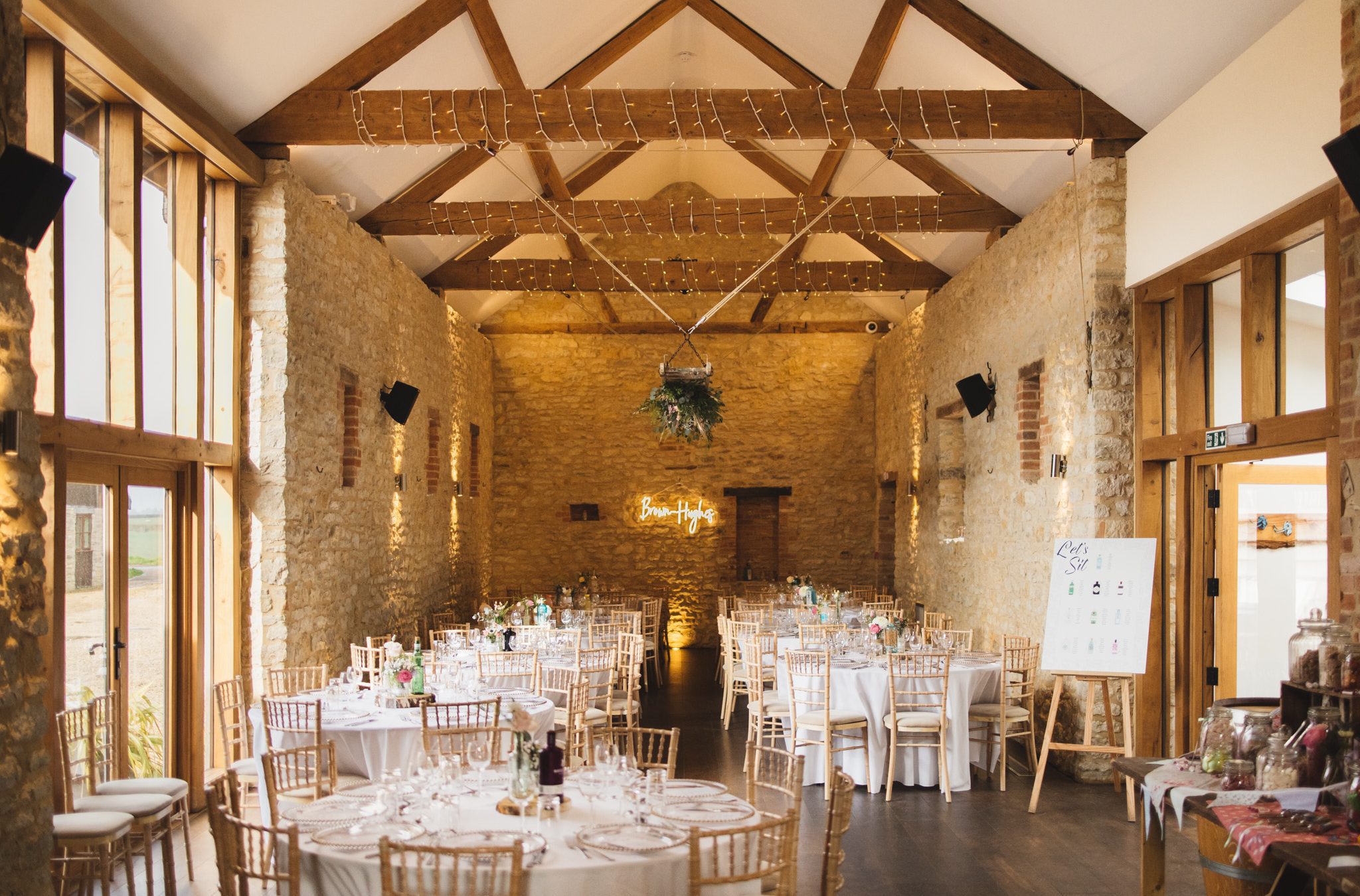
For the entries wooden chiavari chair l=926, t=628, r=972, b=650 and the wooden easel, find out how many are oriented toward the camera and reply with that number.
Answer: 2

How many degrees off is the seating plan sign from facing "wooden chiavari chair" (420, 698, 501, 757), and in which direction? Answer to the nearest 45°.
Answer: approximately 45° to its right

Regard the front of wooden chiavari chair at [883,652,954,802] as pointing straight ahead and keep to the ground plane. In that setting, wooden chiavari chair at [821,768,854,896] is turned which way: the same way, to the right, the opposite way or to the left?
to the left

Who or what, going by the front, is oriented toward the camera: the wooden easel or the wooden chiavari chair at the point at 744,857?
the wooden easel

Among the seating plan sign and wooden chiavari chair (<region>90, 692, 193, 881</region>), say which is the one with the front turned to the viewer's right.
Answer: the wooden chiavari chair

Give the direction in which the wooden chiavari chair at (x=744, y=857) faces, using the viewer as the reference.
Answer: facing away from the viewer and to the left of the viewer

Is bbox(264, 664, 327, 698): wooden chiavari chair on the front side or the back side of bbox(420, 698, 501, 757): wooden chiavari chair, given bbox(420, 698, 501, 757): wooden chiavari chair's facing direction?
on the front side

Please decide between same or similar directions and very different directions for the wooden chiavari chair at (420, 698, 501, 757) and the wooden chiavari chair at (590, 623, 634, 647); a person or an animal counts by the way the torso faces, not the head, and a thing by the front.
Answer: same or similar directions

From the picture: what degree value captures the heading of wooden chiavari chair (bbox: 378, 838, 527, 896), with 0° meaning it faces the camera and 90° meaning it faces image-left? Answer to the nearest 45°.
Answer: approximately 180°

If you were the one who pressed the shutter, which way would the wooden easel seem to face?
facing the viewer

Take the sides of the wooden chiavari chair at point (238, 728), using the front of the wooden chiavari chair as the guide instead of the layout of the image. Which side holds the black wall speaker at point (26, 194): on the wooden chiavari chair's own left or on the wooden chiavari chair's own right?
on the wooden chiavari chair's own right
